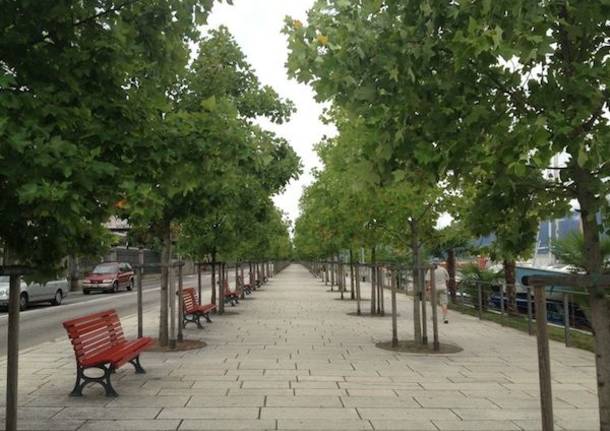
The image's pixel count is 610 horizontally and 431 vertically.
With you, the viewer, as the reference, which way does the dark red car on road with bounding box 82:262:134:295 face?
facing the viewer and to the left of the viewer

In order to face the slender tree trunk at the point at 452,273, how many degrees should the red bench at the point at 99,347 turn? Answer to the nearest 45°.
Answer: approximately 90° to its left

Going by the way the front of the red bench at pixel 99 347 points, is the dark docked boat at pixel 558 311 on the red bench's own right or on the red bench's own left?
on the red bench's own left

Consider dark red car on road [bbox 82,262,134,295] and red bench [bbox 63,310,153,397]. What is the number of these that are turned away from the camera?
0

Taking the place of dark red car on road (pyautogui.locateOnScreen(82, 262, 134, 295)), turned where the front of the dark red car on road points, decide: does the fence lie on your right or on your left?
on your left

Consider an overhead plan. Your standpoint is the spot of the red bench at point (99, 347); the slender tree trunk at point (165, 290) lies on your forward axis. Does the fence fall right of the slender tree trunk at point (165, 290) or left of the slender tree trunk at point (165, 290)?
right

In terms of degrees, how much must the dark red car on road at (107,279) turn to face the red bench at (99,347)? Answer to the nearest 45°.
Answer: approximately 45° to its left

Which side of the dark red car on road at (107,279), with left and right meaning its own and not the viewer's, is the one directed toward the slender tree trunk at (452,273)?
left

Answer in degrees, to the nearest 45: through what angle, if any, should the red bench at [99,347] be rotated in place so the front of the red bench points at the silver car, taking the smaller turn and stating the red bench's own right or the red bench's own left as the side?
approximately 135° to the red bench's own left

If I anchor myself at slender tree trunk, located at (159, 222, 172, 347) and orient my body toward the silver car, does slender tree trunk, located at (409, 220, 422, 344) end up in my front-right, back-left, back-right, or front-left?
back-right

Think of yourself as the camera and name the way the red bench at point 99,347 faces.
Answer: facing the viewer and to the right of the viewer

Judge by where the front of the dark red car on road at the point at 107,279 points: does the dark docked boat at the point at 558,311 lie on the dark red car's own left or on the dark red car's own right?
on the dark red car's own left
